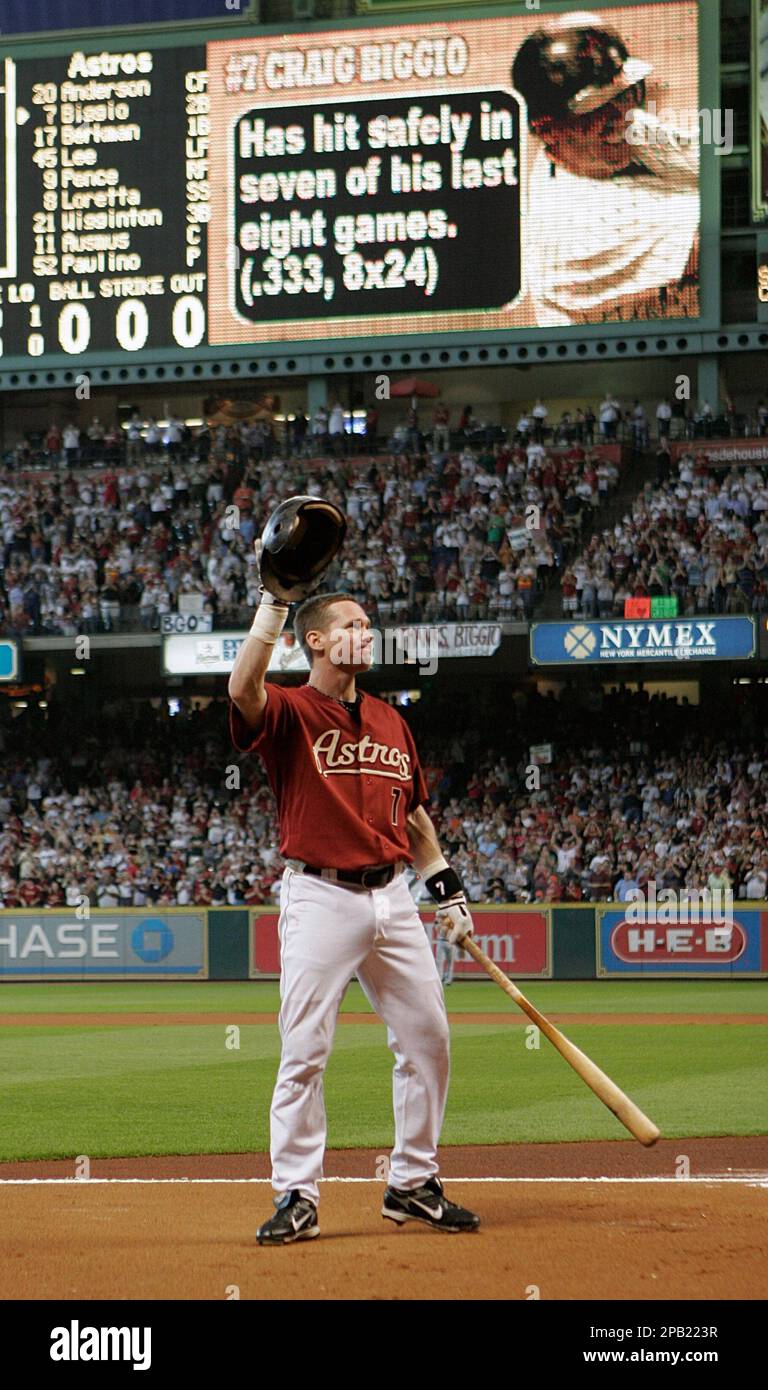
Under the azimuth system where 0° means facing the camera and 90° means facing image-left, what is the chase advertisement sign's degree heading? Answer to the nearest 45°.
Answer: approximately 0°

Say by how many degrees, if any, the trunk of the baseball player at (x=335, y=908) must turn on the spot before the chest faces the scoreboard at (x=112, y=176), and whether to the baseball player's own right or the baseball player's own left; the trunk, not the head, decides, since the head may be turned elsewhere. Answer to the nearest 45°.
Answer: approximately 135° to the baseball player's own left

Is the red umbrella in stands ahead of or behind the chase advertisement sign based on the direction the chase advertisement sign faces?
behind

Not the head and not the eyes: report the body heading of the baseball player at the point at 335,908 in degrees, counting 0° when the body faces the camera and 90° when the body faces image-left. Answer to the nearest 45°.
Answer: approximately 315°

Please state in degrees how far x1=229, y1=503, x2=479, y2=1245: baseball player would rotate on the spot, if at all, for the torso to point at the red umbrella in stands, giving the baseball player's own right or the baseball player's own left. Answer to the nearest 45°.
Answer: approximately 135° to the baseball player's own left

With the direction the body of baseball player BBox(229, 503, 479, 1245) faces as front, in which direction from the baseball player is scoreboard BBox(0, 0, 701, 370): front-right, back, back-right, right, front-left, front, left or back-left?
back-left

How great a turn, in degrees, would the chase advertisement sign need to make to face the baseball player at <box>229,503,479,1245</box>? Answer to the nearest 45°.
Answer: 0° — it already faces them
